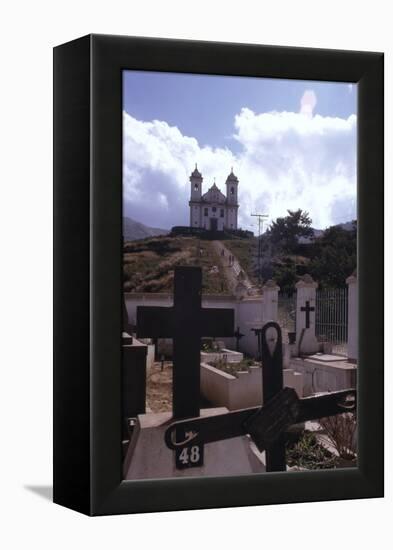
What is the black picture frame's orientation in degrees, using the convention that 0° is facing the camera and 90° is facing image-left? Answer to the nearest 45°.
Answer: approximately 315°
